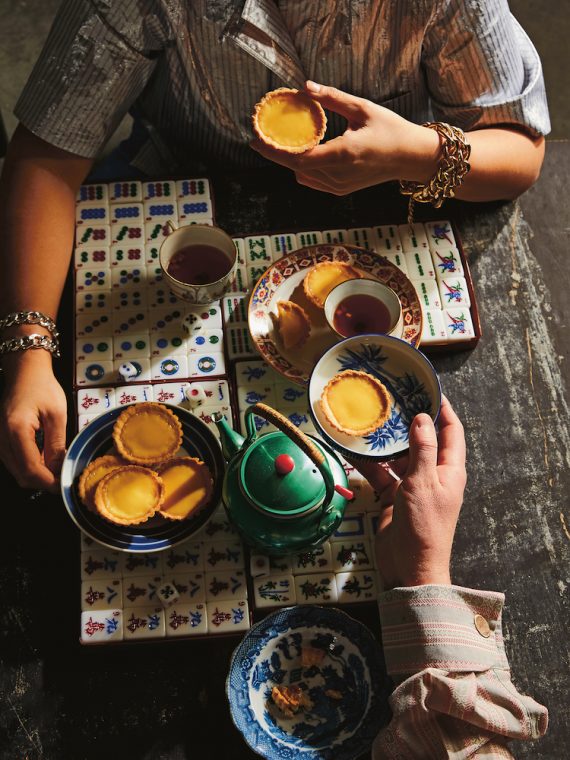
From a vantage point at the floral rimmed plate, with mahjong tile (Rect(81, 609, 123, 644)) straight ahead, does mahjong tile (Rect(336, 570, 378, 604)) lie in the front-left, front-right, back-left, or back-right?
front-left

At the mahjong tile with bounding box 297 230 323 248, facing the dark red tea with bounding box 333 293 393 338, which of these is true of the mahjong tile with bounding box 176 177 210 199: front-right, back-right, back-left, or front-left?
back-right

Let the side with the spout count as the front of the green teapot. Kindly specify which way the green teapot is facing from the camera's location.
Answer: facing away from the viewer and to the left of the viewer

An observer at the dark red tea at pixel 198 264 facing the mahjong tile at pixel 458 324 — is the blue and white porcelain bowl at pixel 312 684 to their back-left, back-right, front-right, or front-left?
front-right

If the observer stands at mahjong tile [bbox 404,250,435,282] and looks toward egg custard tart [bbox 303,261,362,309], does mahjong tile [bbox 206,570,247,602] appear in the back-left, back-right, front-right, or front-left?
front-left

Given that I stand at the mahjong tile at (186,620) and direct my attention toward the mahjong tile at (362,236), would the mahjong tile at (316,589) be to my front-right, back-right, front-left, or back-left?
front-right

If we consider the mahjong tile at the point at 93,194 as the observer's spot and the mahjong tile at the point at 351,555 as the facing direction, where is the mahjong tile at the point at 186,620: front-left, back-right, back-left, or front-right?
front-right

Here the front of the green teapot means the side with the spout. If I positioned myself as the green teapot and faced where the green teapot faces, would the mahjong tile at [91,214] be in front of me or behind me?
in front
